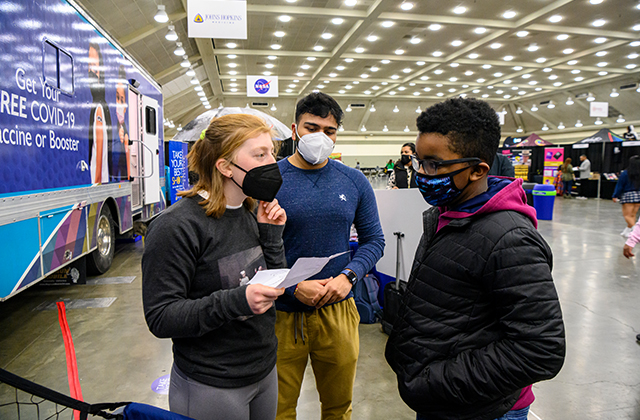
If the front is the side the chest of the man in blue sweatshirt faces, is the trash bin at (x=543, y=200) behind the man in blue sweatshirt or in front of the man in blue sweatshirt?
behind

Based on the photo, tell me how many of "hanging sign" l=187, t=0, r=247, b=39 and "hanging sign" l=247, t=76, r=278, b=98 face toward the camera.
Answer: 2

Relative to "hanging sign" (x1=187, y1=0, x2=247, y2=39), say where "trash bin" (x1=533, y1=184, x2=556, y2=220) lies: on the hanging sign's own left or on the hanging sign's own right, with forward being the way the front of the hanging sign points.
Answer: on the hanging sign's own left

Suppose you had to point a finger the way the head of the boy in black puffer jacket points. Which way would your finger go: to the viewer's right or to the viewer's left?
to the viewer's left

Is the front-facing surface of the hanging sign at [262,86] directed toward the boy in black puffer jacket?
yes

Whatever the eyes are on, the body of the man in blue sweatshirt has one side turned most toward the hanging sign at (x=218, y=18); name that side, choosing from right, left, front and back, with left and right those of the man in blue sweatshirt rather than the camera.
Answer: back

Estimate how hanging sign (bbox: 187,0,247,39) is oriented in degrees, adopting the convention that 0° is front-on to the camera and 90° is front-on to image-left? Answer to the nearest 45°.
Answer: approximately 0°

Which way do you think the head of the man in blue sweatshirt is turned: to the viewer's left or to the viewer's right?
to the viewer's left
